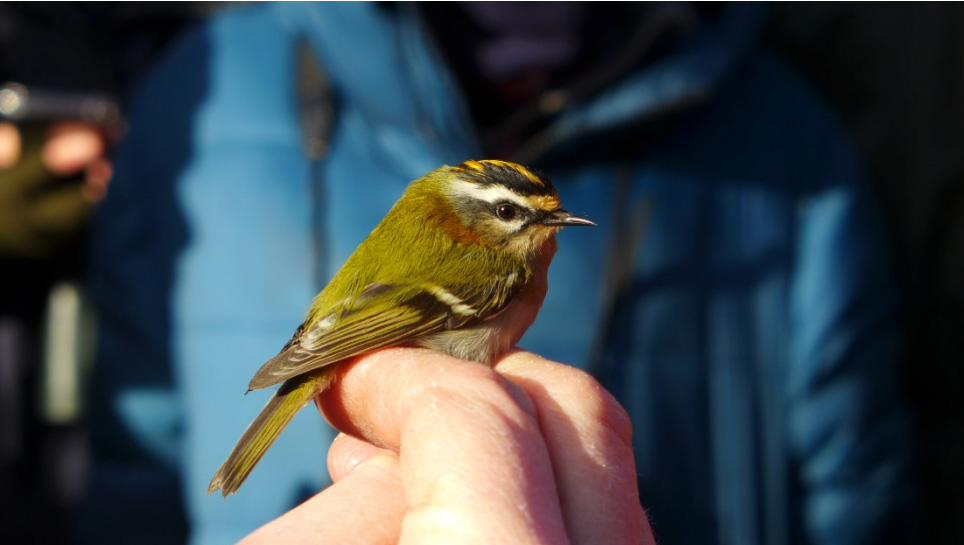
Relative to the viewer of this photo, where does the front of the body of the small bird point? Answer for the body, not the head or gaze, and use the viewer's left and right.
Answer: facing to the right of the viewer
